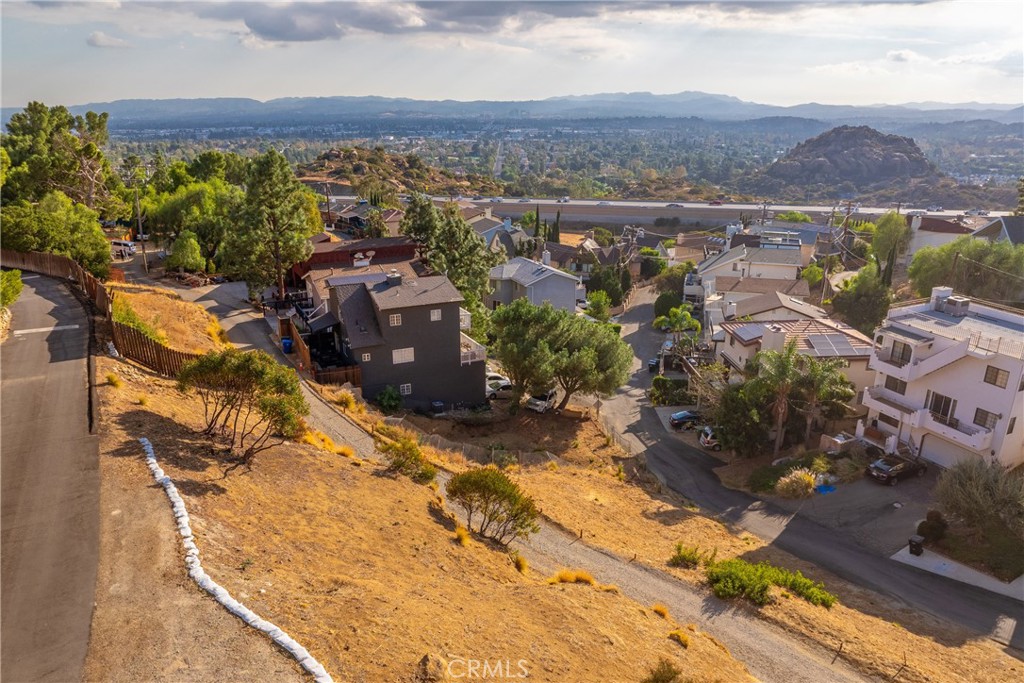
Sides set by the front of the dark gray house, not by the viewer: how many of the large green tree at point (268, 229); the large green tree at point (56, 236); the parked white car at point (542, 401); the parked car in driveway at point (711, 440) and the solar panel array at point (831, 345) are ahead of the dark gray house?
3

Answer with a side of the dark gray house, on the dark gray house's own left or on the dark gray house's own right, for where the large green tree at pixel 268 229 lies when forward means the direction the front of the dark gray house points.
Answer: on the dark gray house's own left

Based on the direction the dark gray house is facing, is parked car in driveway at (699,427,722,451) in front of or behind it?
in front

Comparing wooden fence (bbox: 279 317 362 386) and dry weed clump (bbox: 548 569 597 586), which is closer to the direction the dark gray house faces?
the dry weed clump

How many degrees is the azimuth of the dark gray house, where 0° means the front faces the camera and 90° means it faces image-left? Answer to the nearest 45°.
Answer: approximately 270°

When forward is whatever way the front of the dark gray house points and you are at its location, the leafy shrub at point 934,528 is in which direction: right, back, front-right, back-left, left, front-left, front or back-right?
front-right

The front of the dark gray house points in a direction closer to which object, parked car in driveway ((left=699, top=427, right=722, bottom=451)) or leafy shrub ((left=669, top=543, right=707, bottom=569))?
the parked car in driveway

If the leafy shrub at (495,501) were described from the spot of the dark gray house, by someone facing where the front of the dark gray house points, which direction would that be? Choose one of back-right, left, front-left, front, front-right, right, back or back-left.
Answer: right

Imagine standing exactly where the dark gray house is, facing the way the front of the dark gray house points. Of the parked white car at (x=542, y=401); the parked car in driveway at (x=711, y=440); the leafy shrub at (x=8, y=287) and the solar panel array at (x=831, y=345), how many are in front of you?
3

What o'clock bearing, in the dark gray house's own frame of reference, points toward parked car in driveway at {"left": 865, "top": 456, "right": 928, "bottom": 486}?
The parked car in driveway is roughly at 1 o'clock from the dark gray house.
